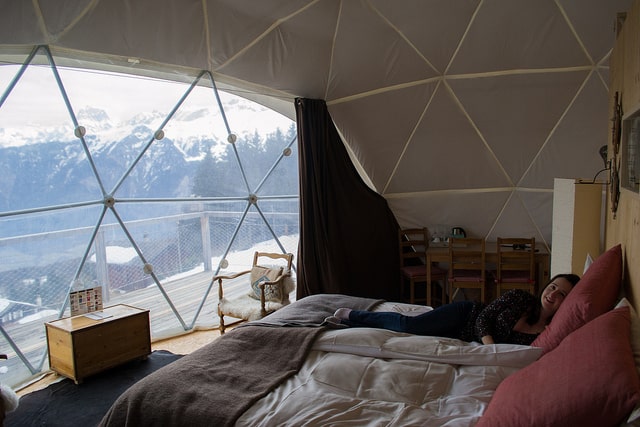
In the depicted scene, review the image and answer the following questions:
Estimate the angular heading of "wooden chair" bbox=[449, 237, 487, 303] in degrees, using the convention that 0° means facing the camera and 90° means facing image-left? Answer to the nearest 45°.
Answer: approximately 180°

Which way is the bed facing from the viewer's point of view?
to the viewer's left

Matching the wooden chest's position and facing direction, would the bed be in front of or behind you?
in front

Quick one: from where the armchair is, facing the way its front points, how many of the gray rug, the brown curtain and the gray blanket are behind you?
1

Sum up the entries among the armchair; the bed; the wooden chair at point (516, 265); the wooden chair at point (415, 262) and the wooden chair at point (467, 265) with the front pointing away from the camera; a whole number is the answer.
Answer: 2

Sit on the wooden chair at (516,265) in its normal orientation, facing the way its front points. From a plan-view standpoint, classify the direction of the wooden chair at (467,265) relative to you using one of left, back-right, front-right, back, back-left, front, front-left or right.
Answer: left

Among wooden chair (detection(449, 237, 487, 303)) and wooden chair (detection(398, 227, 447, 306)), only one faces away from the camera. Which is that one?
wooden chair (detection(449, 237, 487, 303))

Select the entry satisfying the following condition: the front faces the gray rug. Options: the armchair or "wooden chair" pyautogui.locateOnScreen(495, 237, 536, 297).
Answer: the armchair

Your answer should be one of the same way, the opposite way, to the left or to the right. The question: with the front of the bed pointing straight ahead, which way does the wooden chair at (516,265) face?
to the right

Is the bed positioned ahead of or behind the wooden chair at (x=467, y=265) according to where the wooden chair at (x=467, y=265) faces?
behind

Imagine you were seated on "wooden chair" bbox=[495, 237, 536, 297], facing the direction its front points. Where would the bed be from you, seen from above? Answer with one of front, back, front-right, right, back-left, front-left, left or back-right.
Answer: back

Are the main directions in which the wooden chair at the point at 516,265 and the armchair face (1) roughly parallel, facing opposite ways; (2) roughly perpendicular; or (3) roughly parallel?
roughly parallel, facing opposite ways

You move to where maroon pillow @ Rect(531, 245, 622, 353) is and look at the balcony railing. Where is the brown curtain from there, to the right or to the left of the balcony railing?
right

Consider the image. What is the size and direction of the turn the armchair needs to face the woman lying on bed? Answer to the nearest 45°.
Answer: approximately 90° to its left

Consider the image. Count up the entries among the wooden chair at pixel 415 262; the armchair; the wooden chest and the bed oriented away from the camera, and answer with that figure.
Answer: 0
